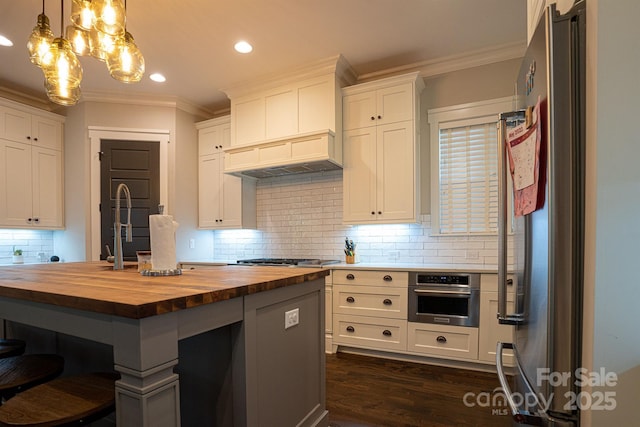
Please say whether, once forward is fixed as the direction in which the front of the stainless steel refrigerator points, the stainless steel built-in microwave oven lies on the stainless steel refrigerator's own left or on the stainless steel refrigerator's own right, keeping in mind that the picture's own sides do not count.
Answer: on the stainless steel refrigerator's own right

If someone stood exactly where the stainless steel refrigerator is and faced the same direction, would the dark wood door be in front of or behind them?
in front

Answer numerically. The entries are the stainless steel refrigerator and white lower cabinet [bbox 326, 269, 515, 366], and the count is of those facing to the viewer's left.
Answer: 1

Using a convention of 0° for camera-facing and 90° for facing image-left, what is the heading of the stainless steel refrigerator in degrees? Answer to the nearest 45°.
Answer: approximately 90°

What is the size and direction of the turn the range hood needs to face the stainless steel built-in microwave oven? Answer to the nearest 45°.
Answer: approximately 90° to its left

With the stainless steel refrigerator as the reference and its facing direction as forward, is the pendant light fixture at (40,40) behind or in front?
in front

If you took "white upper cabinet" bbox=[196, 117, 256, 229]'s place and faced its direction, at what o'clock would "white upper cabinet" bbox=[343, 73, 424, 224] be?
"white upper cabinet" bbox=[343, 73, 424, 224] is roughly at 9 o'clock from "white upper cabinet" bbox=[196, 117, 256, 229].

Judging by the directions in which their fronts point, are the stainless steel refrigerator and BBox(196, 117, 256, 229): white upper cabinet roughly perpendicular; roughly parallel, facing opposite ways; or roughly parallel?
roughly perpendicular

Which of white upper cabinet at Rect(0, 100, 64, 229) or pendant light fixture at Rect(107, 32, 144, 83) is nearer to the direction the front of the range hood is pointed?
the pendant light fixture
